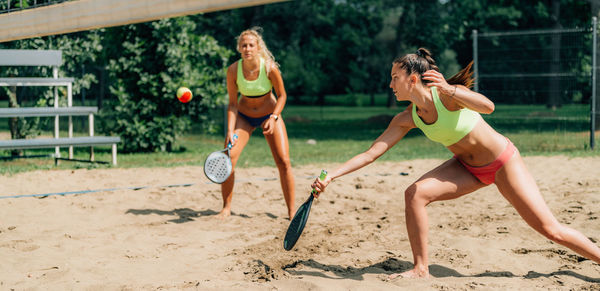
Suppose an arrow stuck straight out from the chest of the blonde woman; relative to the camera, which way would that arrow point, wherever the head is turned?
toward the camera

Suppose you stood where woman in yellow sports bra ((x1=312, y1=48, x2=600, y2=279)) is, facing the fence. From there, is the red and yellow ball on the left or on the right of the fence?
left

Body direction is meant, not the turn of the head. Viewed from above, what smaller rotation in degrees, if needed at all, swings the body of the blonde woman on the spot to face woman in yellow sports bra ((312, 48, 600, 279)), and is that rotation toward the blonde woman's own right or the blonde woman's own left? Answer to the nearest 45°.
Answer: approximately 45° to the blonde woman's own left

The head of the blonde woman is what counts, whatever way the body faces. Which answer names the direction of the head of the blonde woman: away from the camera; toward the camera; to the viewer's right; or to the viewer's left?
toward the camera

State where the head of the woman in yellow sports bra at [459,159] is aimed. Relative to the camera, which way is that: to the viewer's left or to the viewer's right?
to the viewer's left

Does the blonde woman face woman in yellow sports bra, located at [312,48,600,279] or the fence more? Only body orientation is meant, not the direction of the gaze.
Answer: the woman in yellow sports bra

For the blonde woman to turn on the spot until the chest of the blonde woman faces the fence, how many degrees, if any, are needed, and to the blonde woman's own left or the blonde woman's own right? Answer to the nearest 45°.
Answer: approximately 135° to the blonde woman's own left
